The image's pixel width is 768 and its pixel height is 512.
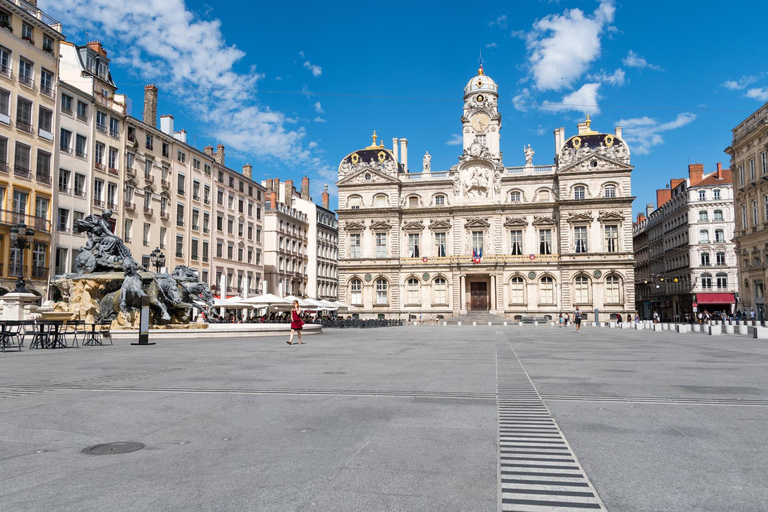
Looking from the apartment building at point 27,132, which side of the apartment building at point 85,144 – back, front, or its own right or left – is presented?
right

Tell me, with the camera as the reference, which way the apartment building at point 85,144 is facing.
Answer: facing the viewer and to the right of the viewer

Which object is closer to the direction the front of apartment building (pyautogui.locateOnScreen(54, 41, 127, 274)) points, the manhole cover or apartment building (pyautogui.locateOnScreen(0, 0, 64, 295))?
the manhole cover

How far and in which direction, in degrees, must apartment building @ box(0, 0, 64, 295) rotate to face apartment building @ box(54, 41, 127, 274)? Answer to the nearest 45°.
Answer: approximately 90° to its left

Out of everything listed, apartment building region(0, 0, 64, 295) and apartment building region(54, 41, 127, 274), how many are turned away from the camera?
0

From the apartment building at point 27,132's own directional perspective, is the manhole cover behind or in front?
in front

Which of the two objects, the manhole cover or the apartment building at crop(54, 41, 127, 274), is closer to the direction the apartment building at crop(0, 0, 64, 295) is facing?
the manhole cover
